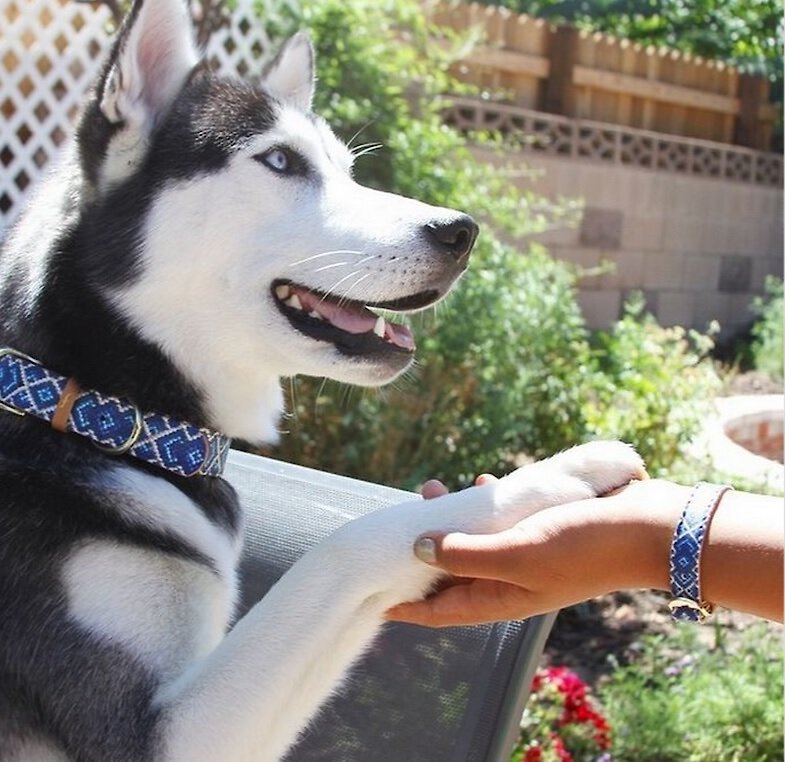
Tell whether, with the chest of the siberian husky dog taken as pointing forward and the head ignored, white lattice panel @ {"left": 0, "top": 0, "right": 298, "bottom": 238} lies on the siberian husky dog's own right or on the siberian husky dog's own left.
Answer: on the siberian husky dog's own left

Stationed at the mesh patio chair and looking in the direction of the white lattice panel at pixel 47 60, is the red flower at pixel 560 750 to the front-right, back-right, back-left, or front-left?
front-right

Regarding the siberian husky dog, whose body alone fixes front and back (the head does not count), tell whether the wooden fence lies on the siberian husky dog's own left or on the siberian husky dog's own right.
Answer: on the siberian husky dog's own left

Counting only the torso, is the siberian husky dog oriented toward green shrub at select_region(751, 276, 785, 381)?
no

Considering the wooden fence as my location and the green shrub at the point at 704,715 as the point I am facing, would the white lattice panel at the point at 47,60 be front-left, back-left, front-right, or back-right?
front-right

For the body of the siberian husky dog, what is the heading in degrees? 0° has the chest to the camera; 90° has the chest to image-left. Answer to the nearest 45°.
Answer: approximately 270°

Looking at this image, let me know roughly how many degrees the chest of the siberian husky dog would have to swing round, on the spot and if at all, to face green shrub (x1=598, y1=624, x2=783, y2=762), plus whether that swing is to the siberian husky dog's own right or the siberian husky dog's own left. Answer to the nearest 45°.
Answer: approximately 45° to the siberian husky dog's own left

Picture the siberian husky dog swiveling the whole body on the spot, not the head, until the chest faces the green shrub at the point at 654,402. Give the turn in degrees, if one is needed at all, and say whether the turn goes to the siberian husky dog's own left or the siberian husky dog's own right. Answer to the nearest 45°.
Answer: approximately 45° to the siberian husky dog's own left
